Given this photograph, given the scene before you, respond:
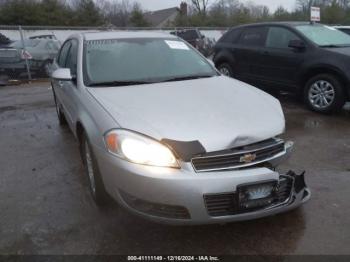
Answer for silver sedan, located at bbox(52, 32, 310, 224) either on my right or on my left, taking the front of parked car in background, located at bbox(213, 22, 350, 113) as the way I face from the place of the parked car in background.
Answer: on my right

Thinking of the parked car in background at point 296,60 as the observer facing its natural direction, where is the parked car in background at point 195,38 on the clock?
the parked car in background at point 195,38 is roughly at 7 o'clock from the parked car in background at point 296,60.

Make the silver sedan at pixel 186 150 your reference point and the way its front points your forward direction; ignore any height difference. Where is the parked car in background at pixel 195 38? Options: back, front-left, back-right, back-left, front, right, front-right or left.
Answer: back-left

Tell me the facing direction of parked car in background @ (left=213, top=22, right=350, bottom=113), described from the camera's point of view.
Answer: facing the viewer and to the right of the viewer

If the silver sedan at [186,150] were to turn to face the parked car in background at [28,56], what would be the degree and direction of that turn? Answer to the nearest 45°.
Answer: approximately 180°

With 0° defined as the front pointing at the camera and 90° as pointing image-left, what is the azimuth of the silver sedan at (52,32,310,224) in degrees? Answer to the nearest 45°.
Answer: approximately 315°

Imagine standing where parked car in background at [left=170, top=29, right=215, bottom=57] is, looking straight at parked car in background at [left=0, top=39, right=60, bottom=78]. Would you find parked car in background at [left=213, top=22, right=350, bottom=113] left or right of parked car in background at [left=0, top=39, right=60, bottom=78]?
left

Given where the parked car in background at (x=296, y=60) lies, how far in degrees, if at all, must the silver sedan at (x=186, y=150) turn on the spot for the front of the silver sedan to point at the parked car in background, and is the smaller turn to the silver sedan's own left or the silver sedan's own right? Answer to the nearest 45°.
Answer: approximately 90° to the silver sedan's own left

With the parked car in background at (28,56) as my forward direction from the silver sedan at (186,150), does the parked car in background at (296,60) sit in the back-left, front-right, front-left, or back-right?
front-right

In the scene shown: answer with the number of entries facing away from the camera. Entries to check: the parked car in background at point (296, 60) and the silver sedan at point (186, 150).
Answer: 0

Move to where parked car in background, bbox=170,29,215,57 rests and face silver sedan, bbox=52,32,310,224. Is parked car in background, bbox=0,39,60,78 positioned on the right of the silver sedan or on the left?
right
